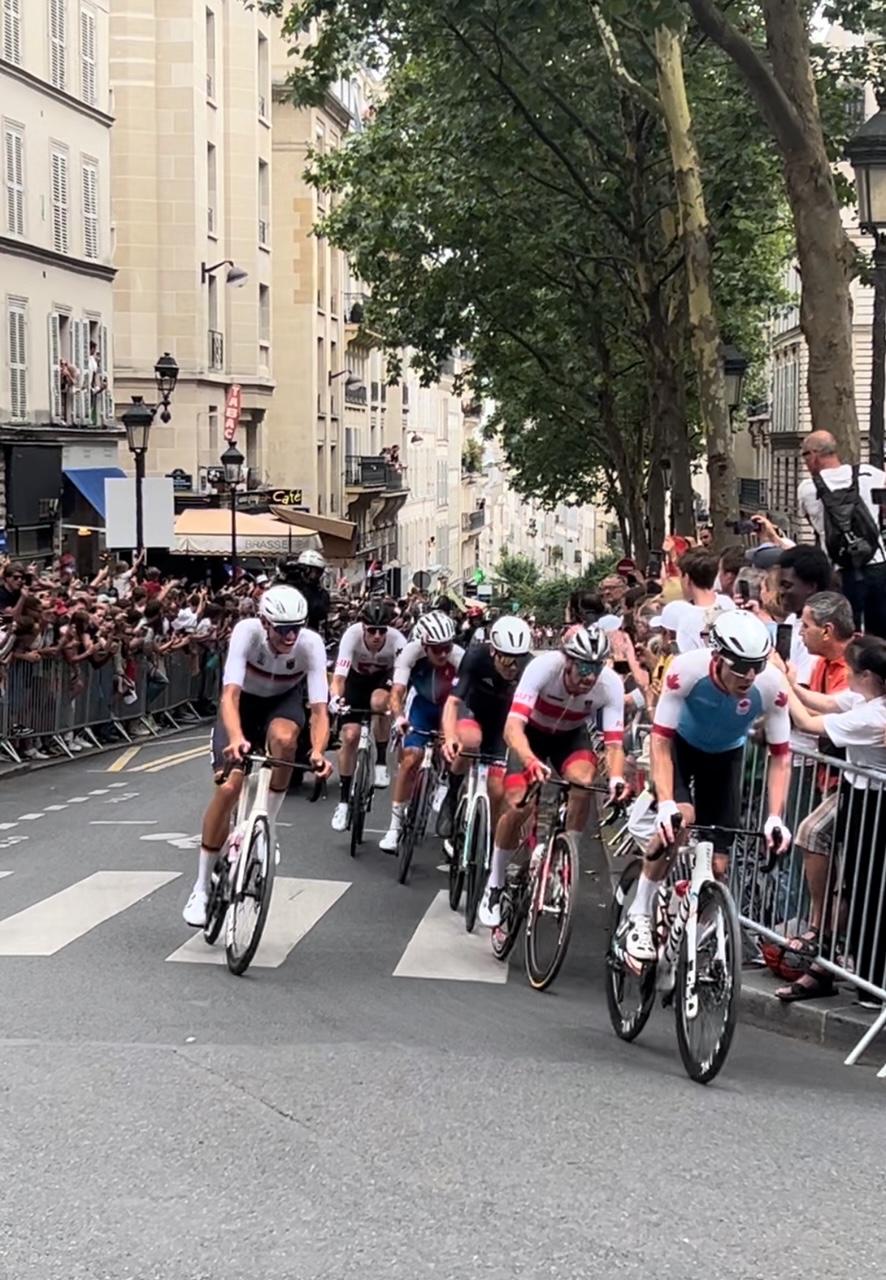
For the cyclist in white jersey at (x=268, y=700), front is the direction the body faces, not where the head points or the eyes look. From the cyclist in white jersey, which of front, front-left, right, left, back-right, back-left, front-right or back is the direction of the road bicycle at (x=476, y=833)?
back-left

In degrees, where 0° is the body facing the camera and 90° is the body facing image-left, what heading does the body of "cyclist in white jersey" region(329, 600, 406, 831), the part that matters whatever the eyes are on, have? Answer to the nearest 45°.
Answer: approximately 0°

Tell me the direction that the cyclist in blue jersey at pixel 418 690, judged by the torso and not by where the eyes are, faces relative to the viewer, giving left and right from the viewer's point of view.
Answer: facing the viewer

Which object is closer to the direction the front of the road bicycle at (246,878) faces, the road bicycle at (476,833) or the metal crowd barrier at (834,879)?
the metal crowd barrier

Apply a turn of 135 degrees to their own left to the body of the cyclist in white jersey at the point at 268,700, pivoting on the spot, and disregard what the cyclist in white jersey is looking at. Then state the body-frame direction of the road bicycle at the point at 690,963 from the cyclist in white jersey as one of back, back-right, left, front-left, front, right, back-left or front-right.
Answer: right

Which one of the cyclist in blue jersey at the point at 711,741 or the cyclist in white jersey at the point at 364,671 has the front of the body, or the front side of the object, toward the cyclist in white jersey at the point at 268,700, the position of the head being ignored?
the cyclist in white jersey at the point at 364,671

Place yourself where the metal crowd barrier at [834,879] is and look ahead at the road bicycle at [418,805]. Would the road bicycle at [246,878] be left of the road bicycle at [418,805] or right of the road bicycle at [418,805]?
left
